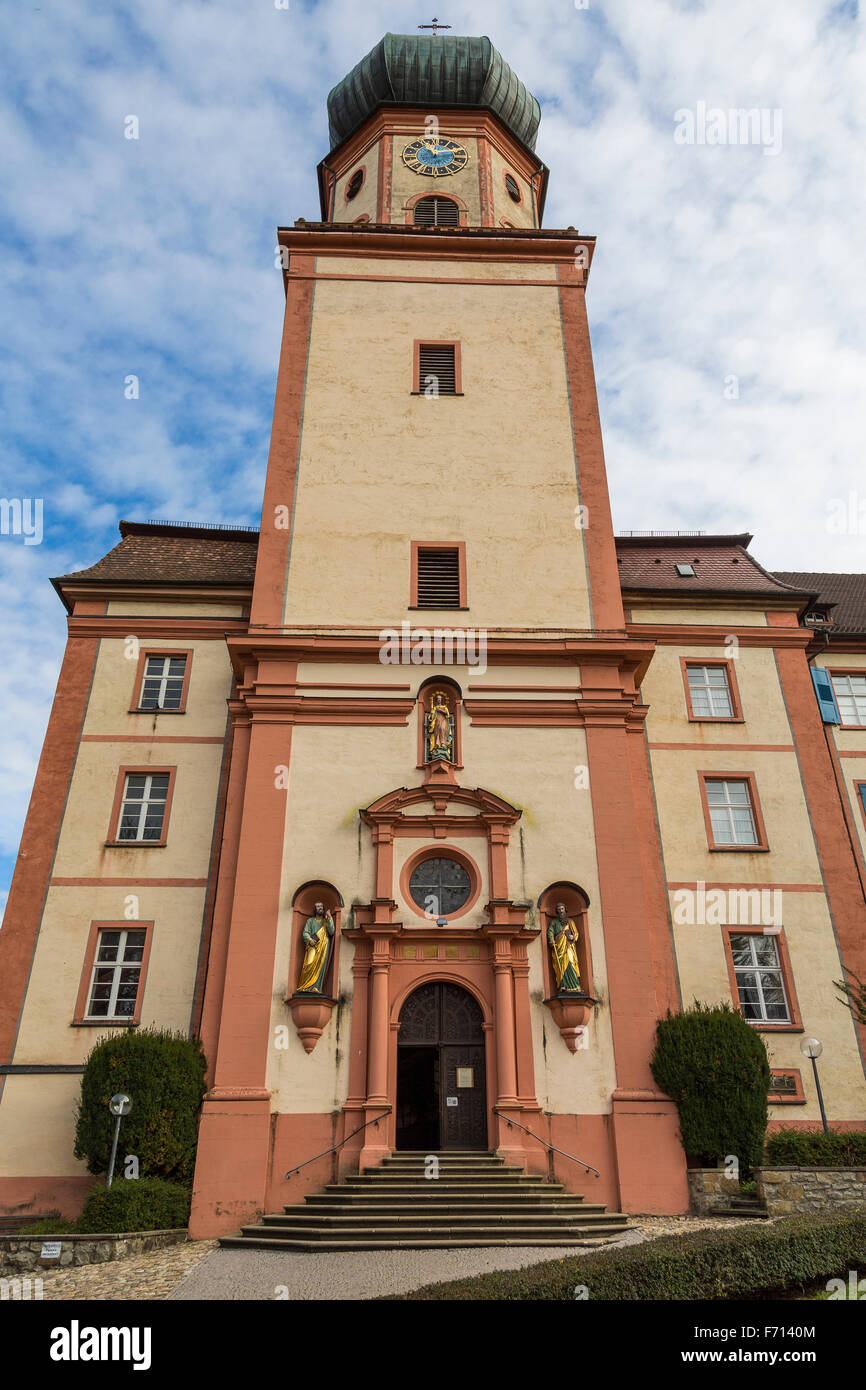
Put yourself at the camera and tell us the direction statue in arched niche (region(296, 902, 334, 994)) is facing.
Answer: facing the viewer

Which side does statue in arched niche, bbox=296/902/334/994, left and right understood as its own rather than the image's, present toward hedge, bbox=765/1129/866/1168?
left

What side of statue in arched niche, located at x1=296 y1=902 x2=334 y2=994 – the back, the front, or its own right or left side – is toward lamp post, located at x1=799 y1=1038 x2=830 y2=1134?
left

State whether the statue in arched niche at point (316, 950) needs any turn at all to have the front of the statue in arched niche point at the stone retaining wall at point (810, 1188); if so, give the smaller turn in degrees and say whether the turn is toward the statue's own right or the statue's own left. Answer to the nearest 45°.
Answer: approximately 90° to the statue's own left

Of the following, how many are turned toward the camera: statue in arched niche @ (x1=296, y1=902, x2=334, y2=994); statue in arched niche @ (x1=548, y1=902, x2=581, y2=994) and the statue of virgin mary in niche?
3

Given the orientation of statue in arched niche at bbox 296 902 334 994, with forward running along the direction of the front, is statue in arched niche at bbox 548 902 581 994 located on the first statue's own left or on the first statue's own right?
on the first statue's own left

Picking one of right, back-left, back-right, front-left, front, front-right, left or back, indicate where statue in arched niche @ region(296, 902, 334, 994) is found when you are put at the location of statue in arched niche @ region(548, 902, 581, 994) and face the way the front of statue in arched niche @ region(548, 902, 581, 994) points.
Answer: right

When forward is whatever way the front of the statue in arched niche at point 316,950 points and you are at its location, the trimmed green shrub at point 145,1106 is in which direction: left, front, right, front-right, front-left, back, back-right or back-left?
right

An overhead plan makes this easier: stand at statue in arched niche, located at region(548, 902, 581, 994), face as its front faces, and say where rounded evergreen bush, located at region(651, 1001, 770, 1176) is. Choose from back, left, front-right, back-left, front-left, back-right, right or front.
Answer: left

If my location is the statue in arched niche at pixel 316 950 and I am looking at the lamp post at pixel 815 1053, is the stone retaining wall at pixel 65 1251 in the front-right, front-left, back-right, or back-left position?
back-right

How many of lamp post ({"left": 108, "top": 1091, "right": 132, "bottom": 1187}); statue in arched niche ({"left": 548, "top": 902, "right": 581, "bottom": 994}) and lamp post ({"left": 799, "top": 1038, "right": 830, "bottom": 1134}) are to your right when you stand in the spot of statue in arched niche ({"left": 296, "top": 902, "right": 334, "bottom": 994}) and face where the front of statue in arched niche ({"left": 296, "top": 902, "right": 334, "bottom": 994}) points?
1
